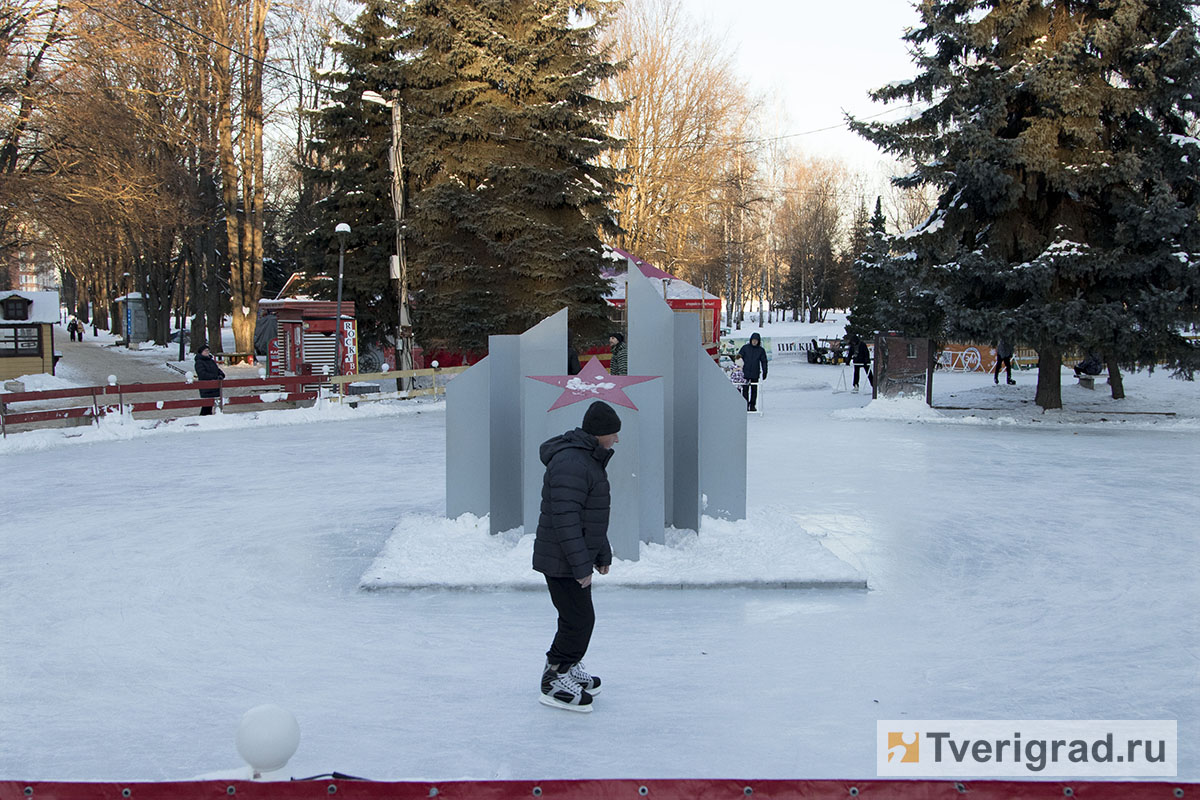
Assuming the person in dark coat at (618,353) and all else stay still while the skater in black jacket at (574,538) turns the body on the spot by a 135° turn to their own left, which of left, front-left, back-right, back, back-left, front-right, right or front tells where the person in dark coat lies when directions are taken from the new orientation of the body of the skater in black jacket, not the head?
front-right

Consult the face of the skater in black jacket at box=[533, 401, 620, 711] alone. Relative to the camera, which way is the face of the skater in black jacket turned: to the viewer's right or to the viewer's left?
to the viewer's right

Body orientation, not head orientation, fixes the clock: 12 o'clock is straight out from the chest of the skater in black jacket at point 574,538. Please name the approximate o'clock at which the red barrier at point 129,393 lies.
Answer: The red barrier is roughly at 8 o'clock from the skater in black jacket.

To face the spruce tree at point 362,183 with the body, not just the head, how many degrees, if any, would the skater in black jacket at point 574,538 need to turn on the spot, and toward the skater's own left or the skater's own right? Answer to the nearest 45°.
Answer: approximately 90° to the skater's own left

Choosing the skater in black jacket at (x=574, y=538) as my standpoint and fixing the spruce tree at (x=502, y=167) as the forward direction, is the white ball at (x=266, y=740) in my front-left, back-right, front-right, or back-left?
back-left

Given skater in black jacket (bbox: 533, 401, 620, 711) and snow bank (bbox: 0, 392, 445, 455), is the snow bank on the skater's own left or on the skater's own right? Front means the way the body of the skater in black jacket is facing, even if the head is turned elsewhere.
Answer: on the skater's own left

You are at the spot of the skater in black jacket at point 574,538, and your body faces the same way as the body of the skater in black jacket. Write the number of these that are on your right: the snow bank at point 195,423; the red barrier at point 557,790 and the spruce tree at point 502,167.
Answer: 1

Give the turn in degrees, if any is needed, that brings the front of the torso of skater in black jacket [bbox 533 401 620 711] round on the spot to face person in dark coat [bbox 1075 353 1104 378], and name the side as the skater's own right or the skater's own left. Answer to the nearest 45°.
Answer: approximately 45° to the skater's own left

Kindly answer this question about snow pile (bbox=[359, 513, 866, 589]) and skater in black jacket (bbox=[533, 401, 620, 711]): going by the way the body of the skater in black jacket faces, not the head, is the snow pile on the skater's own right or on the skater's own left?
on the skater's own left

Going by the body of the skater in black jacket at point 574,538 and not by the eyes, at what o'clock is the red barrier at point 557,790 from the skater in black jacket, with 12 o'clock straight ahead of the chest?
The red barrier is roughly at 3 o'clock from the skater in black jacket.

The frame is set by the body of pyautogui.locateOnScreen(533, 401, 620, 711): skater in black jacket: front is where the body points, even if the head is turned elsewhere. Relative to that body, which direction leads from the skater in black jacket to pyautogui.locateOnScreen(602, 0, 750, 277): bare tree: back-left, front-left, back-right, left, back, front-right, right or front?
left

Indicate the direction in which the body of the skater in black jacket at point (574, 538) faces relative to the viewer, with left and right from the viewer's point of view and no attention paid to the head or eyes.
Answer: facing to the right of the viewer

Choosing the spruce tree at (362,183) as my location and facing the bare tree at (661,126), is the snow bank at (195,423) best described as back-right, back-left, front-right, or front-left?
back-right
